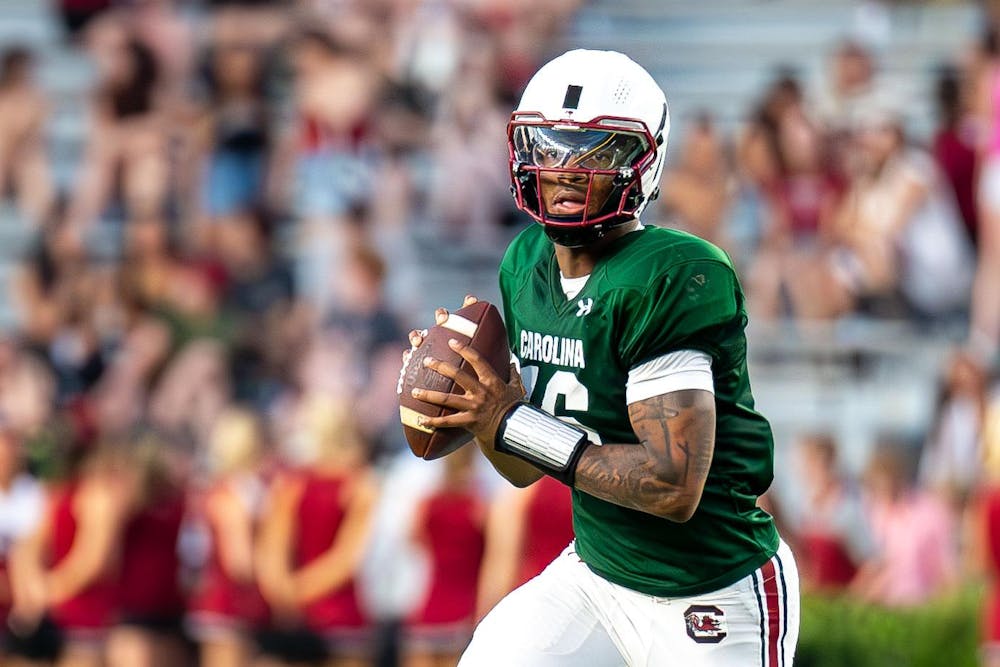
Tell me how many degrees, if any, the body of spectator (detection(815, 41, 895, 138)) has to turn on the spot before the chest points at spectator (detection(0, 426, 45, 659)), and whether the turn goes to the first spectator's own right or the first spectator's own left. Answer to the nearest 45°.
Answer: approximately 45° to the first spectator's own right

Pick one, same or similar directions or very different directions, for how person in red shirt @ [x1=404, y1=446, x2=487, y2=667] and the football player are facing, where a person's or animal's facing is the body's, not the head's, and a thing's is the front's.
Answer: very different directions

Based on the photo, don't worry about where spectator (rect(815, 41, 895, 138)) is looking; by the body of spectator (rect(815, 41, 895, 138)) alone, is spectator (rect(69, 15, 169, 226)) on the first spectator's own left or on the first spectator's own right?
on the first spectator's own right

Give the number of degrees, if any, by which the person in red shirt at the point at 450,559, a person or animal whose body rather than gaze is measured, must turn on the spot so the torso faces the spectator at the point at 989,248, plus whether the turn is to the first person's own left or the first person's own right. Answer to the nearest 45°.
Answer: approximately 45° to the first person's own right

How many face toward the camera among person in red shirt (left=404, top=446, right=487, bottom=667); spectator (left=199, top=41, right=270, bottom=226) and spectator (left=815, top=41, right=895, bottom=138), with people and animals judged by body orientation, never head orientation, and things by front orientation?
2

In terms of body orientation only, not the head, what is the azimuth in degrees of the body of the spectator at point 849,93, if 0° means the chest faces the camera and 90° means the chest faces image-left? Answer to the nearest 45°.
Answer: approximately 0°

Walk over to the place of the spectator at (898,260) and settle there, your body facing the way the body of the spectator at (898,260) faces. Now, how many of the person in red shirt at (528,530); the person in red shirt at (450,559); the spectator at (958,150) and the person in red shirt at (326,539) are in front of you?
3

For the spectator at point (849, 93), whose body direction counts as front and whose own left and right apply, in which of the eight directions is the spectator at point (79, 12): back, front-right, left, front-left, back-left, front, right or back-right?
right

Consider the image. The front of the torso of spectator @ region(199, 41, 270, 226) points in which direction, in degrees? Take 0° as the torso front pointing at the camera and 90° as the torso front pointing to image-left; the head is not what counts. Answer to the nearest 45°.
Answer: approximately 0°

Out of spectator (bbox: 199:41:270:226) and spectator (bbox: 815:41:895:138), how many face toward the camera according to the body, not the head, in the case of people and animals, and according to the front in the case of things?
2

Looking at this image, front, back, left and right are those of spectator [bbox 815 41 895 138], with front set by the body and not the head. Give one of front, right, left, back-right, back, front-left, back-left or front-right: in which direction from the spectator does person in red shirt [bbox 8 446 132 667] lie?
front-right
